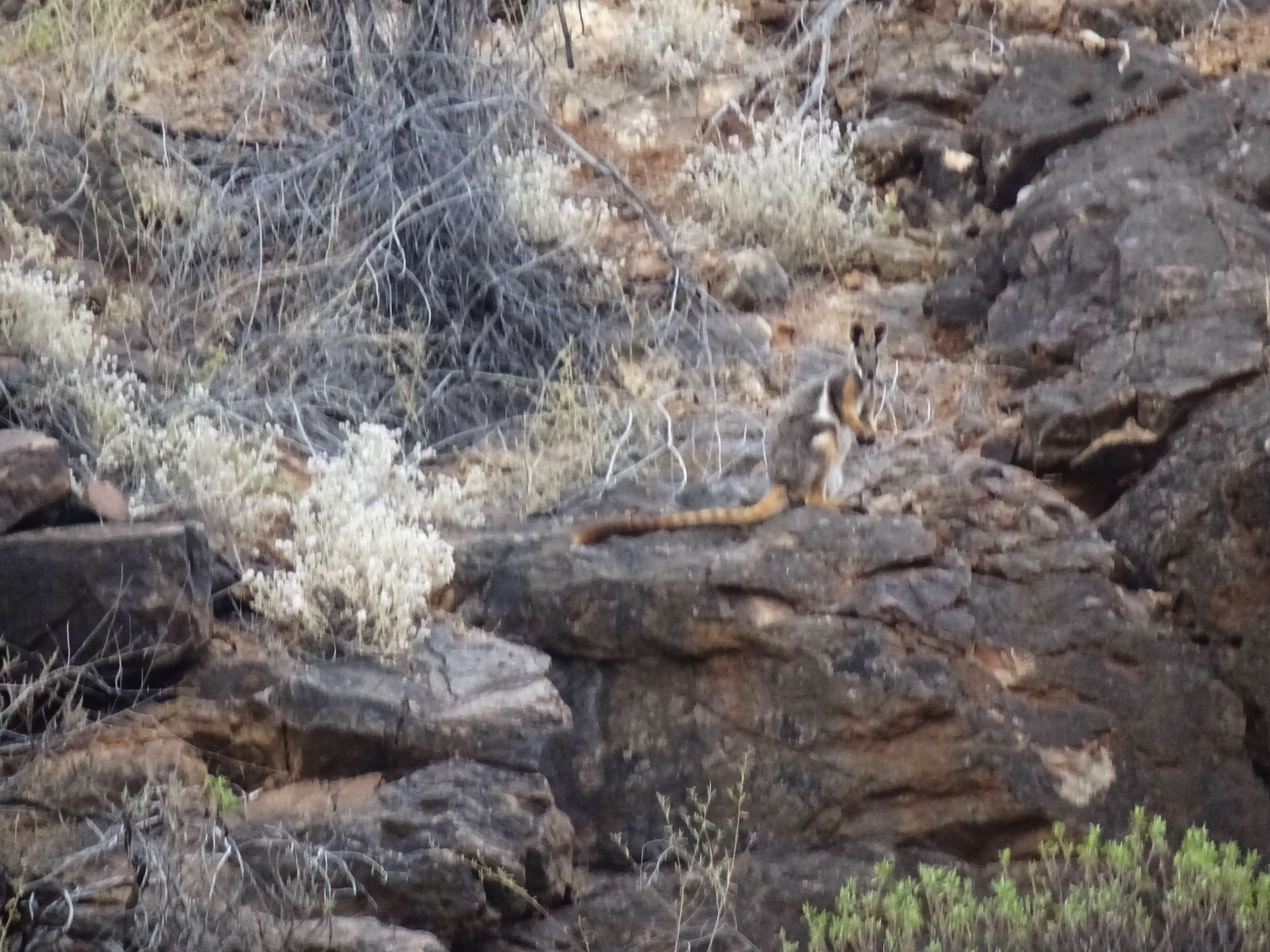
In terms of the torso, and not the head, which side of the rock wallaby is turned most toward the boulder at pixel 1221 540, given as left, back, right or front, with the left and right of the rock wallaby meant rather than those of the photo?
front

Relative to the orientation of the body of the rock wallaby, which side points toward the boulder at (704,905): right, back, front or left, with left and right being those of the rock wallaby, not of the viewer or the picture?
right

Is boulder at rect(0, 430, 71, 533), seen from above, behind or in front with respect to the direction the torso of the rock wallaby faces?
behind

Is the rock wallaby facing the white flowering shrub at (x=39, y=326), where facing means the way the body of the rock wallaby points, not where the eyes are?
no

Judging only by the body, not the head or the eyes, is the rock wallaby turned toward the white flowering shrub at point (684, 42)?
no

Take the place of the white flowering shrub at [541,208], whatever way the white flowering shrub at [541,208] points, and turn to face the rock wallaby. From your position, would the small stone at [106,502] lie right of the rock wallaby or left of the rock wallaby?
right

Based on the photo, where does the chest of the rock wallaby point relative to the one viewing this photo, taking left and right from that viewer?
facing to the right of the viewer

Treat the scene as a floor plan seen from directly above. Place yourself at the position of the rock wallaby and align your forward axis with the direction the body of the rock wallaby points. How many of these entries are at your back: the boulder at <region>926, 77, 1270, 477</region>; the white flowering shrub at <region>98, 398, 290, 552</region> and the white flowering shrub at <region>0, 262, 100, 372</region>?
2

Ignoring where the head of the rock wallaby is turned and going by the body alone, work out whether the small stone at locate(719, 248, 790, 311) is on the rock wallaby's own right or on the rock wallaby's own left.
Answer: on the rock wallaby's own left

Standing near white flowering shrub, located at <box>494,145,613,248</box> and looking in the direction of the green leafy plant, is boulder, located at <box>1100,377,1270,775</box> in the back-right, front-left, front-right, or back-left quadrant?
front-left

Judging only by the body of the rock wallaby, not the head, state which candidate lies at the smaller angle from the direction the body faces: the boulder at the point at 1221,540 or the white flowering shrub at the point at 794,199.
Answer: the boulder

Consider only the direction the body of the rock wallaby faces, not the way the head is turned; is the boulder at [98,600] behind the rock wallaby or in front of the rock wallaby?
behind

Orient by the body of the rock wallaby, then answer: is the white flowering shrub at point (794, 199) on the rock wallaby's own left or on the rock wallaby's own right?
on the rock wallaby's own left

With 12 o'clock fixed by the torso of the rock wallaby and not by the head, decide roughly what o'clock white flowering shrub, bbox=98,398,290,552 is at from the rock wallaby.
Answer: The white flowering shrub is roughly at 6 o'clock from the rock wallaby.

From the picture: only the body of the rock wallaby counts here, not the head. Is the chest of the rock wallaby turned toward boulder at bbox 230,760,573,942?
no
